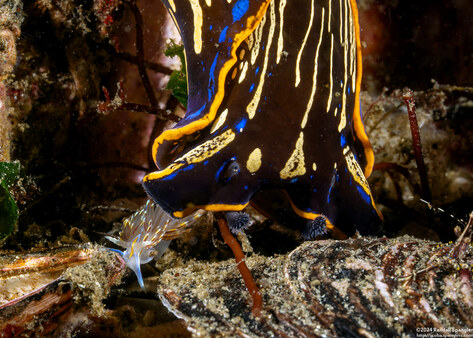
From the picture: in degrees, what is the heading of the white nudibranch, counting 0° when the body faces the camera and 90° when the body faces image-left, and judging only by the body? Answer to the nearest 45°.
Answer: approximately 45°

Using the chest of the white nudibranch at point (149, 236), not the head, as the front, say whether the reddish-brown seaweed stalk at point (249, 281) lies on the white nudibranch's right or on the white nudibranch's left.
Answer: on the white nudibranch's left
